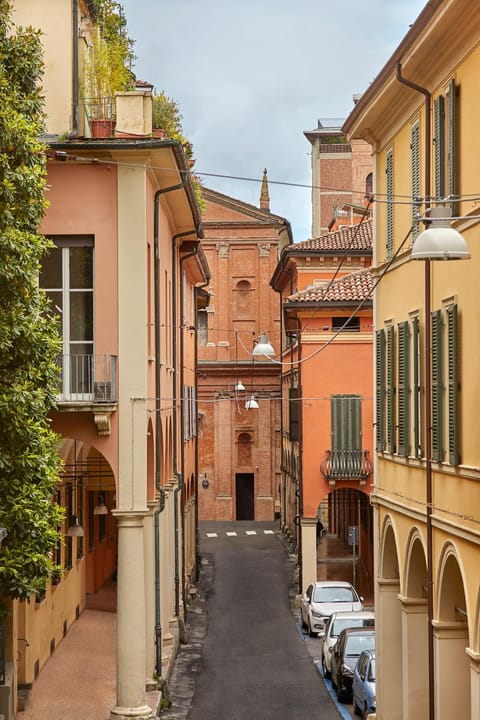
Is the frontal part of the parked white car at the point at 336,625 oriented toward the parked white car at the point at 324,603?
no

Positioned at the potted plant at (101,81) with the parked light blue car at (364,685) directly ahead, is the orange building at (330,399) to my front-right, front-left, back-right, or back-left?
front-left

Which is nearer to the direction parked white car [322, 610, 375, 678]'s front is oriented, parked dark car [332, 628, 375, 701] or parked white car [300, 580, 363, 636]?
the parked dark car

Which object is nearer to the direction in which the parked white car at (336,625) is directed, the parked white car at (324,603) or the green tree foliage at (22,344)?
the green tree foliage

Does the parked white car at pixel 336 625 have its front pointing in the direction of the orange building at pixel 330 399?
no

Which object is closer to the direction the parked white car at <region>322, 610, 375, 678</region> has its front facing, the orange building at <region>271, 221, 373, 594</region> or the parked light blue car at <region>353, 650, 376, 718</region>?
the parked light blue car

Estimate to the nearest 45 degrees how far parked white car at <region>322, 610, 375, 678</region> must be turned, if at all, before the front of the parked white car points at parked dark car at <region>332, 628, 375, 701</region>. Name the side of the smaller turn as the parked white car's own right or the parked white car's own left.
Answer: approximately 45° to the parked white car's own left

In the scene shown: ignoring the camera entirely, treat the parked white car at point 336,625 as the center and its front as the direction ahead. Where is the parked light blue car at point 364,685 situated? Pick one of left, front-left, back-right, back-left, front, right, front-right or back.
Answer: front-left

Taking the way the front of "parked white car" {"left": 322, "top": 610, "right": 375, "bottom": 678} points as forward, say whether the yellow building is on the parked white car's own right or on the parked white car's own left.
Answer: on the parked white car's own left

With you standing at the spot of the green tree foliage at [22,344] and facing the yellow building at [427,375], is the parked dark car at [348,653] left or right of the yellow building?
left

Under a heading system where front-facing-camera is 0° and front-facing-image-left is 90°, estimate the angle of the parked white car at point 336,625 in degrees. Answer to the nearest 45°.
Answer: approximately 45°

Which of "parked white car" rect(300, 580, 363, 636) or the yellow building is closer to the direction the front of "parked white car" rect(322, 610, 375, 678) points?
the yellow building
